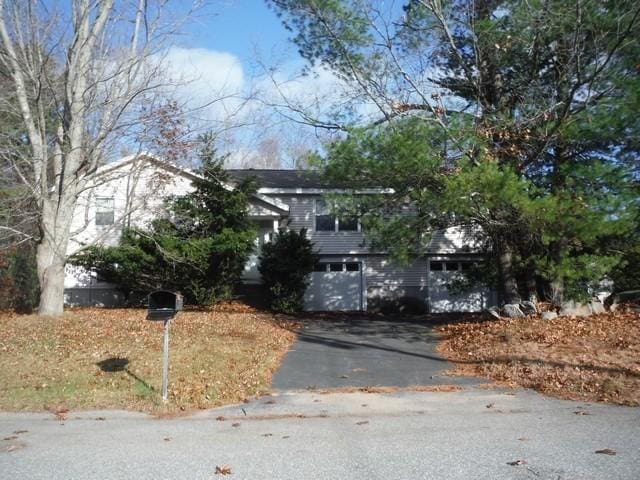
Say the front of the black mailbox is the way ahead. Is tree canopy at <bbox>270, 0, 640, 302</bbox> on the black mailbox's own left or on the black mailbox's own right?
on the black mailbox's own left

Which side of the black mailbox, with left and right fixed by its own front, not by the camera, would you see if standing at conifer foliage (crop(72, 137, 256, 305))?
back

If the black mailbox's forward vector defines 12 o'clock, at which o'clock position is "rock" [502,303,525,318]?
The rock is roughly at 8 o'clock from the black mailbox.

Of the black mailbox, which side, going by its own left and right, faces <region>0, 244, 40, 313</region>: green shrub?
back

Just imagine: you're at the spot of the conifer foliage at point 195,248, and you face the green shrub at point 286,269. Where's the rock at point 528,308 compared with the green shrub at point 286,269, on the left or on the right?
right

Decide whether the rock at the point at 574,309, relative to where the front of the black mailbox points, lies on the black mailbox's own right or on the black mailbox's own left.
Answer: on the black mailbox's own left

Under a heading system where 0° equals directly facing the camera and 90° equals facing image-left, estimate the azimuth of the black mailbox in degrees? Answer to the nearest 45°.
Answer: approximately 0°

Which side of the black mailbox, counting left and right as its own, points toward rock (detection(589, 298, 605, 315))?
left

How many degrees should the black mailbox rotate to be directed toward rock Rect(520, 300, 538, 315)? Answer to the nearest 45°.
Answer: approximately 135° to its left

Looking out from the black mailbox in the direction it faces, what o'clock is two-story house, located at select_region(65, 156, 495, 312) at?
The two-story house is roughly at 7 o'clock from the black mailbox.
